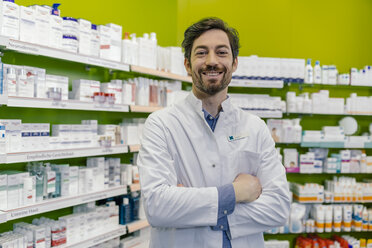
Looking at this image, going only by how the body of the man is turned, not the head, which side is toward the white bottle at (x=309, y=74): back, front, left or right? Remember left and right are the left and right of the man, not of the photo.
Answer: back

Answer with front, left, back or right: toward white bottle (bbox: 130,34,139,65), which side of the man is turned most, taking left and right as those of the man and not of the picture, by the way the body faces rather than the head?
back

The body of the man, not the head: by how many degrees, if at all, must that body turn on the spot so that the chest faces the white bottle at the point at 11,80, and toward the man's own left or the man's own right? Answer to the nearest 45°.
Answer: approximately 135° to the man's own right

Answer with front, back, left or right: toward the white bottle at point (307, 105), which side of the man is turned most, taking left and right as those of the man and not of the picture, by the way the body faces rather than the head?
back

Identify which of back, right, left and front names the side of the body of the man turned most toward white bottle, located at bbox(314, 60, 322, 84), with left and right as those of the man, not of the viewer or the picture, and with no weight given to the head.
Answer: back

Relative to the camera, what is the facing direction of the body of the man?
toward the camera
